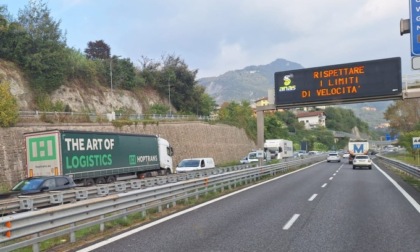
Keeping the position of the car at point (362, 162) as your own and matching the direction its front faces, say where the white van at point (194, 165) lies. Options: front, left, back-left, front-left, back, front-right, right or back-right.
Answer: back-left

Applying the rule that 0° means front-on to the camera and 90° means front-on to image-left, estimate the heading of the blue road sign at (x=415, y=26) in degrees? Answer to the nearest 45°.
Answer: approximately 0°

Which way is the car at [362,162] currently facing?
away from the camera

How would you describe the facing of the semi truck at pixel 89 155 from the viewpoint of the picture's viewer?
facing away from the viewer and to the right of the viewer

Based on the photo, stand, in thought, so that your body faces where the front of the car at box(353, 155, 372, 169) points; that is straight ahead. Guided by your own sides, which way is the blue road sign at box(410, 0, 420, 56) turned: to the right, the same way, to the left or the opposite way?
the opposite way

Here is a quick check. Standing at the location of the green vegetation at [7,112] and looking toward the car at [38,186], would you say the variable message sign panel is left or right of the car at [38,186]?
left
